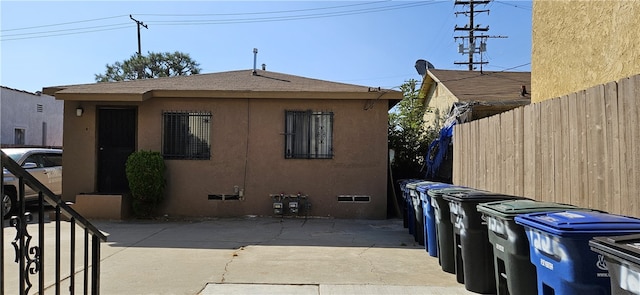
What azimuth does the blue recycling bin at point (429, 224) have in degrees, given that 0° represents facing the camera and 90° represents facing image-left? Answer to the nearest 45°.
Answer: approximately 90°

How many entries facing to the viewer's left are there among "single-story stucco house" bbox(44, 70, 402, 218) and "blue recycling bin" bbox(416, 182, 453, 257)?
1

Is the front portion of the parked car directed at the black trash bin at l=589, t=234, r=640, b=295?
no

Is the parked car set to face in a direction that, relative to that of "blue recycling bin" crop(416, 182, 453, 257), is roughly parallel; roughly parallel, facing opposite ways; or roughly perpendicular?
roughly perpendicular

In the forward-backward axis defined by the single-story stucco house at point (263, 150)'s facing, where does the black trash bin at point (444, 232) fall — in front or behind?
in front

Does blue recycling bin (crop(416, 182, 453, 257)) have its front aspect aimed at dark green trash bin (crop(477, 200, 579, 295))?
no

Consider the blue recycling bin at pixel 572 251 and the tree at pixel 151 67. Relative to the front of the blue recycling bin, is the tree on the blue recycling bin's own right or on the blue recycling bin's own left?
on the blue recycling bin's own right

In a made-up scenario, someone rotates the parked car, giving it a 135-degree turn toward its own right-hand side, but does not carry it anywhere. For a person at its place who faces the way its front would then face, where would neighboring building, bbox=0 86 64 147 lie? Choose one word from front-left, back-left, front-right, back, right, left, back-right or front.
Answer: front

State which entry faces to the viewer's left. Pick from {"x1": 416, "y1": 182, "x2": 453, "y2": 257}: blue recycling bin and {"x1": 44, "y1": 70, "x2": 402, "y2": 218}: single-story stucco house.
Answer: the blue recycling bin

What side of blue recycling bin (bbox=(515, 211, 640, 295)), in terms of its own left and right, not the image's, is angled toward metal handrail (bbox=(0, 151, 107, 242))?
front

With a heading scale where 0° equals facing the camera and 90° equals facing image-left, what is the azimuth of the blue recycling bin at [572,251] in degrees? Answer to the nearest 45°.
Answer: approximately 45°

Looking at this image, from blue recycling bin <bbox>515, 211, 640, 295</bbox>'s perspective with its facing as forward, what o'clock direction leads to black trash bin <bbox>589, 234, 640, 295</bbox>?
The black trash bin is roughly at 10 o'clock from the blue recycling bin.

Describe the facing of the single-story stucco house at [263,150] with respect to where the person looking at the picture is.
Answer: facing the viewer

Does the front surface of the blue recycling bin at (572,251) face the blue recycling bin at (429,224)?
no

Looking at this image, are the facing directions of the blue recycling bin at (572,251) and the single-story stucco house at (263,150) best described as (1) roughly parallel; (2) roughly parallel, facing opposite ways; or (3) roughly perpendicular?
roughly perpendicular

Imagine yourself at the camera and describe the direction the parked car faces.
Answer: facing the viewer and to the left of the viewer

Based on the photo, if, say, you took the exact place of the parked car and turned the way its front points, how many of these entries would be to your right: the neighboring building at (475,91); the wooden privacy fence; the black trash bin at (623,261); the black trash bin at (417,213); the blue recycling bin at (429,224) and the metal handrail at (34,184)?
0
